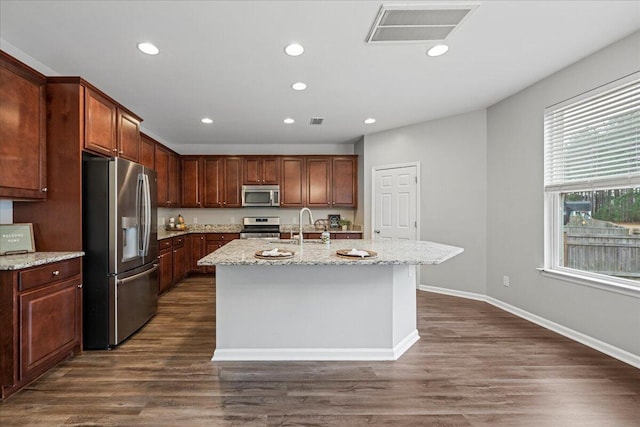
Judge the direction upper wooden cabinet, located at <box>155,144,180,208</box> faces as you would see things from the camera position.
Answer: facing the viewer and to the right of the viewer

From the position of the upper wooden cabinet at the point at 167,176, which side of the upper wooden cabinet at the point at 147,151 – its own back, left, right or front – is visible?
left

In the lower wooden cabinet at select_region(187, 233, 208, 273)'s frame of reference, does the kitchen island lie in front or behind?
in front

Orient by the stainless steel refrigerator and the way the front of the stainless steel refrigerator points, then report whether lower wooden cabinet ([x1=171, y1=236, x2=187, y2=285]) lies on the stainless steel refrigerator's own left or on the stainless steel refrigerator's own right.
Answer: on the stainless steel refrigerator's own left

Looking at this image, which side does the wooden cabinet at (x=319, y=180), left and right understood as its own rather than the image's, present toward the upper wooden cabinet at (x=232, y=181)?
right

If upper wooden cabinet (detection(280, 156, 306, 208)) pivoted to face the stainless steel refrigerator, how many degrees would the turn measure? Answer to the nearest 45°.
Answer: approximately 45° to its right

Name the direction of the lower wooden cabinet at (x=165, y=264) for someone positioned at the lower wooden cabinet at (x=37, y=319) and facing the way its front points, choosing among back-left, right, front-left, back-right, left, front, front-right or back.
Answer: left

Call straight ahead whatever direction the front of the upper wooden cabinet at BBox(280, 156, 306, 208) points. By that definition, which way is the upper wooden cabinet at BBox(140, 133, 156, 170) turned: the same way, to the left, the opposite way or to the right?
to the left

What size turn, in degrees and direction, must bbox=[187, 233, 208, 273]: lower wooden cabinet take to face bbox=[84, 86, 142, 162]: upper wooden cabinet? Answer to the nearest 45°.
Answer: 0° — it already faces it

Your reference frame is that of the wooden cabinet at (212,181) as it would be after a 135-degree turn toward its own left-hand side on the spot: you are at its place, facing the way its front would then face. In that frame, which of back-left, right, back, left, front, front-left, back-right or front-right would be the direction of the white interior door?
right

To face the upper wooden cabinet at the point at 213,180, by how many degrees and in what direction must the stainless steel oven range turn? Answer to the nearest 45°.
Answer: approximately 90° to its right

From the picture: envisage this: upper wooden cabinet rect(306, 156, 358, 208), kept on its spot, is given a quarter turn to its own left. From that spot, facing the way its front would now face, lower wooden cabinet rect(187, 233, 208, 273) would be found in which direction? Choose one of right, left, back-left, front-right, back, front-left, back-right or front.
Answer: back

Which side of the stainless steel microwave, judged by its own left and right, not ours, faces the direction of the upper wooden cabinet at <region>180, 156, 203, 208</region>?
right
